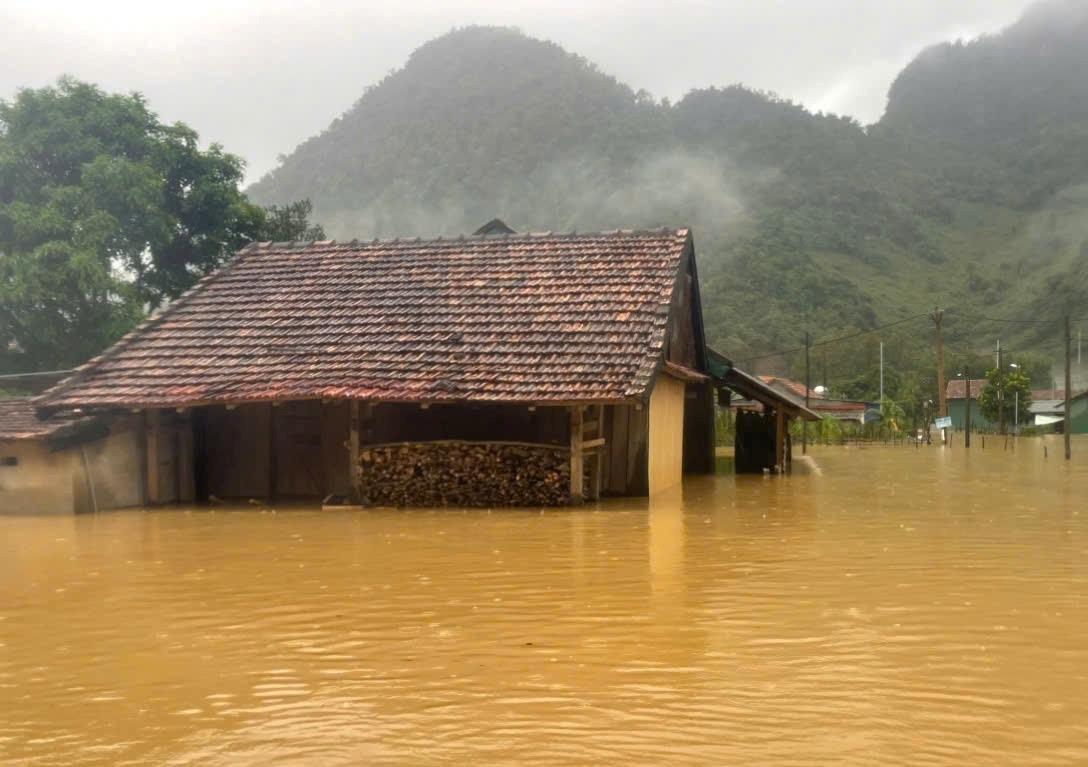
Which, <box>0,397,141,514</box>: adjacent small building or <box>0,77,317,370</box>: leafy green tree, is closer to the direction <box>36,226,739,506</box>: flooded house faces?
the adjacent small building

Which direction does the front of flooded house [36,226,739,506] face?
toward the camera

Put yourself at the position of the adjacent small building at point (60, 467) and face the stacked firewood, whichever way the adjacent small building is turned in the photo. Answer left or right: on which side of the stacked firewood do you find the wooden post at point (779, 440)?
left

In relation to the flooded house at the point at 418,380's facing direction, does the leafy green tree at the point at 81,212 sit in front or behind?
behind

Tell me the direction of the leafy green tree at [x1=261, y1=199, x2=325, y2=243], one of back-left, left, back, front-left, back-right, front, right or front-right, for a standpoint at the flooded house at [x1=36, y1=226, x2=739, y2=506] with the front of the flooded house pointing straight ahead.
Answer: back

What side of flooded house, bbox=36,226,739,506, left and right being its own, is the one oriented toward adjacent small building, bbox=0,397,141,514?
right

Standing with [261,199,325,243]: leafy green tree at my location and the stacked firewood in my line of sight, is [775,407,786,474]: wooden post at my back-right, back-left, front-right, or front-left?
front-left

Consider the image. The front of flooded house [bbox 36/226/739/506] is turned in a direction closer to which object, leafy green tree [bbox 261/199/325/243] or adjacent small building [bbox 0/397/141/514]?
the adjacent small building

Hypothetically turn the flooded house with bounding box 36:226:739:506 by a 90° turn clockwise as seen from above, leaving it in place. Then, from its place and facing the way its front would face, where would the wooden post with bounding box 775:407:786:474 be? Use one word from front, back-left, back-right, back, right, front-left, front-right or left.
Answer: back-right
